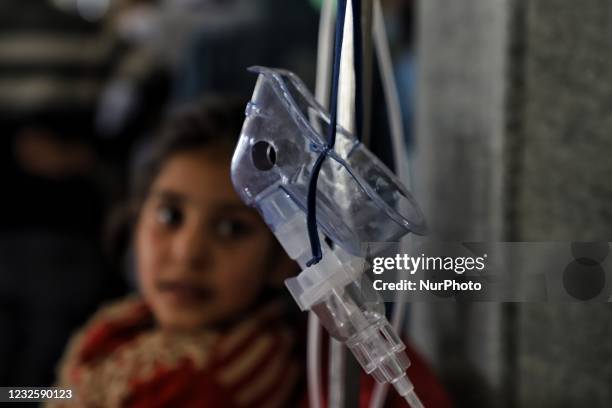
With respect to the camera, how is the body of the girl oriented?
toward the camera

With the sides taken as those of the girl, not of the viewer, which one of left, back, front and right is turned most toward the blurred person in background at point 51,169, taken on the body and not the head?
back
